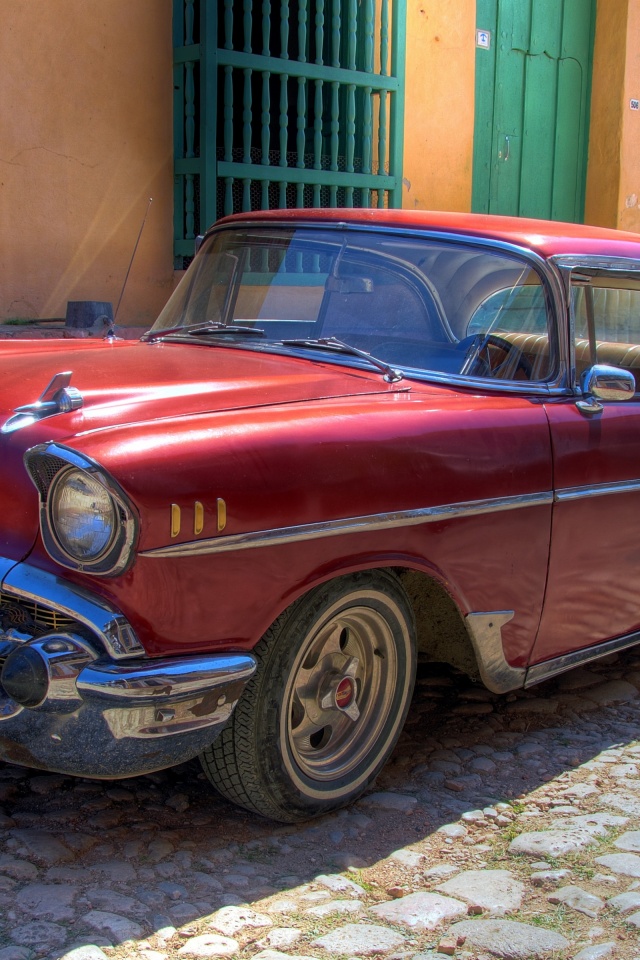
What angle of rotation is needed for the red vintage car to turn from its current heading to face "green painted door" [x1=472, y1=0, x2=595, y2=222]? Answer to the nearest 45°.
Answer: approximately 135° to its right

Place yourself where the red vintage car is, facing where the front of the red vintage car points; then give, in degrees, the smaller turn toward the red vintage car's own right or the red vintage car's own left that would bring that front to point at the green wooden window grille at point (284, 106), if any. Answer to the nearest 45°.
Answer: approximately 135° to the red vintage car's own right

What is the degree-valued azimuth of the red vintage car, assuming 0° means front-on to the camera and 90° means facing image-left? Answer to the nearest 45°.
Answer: approximately 45°
